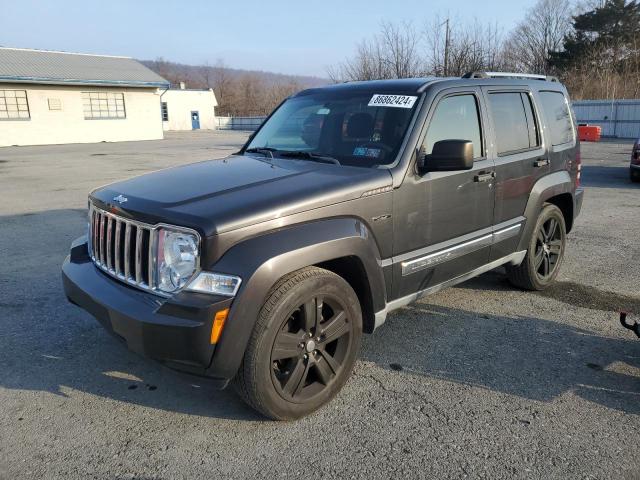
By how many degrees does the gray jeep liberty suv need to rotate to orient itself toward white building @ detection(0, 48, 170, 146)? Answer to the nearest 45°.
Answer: approximately 90° to its right

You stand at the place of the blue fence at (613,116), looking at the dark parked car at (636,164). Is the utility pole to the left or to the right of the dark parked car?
right

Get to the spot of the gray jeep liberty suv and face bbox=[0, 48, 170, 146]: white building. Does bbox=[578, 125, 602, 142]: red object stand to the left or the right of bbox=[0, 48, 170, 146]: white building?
right

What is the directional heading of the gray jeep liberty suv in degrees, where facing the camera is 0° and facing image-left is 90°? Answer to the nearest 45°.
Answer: approximately 45°

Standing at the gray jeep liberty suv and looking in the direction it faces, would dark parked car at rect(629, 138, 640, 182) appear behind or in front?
behind

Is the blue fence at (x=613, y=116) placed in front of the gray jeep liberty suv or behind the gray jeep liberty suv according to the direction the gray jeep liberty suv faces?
behind

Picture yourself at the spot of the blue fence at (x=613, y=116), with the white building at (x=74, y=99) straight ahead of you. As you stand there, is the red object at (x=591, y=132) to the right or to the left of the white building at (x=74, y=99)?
left

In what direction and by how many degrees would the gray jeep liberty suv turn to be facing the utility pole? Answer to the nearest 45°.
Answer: approximately 135° to its right
